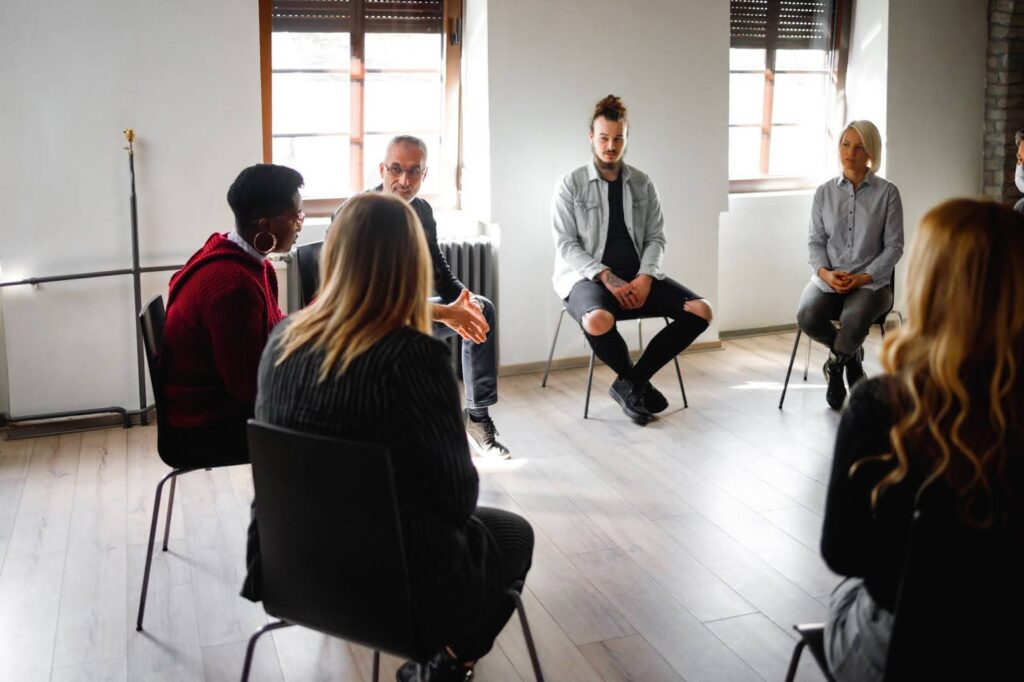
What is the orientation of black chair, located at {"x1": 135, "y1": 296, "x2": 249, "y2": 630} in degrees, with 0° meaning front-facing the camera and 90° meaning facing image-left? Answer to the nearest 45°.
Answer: approximately 270°

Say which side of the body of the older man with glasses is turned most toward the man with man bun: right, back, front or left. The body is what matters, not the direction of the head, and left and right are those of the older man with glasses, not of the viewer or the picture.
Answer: left

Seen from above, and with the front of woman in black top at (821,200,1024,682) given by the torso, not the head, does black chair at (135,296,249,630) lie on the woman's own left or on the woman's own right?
on the woman's own left

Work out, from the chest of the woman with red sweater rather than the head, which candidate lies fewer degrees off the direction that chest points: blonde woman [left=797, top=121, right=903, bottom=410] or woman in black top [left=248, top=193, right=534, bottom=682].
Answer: the blonde woman

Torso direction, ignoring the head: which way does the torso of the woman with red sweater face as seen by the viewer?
to the viewer's right

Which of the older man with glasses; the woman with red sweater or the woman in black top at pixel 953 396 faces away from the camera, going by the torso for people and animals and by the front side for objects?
the woman in black top

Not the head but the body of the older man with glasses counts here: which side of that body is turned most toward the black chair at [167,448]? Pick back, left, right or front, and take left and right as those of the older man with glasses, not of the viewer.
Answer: right

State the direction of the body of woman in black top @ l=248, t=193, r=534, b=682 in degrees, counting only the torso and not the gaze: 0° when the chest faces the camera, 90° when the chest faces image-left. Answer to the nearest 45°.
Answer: approximately 225°

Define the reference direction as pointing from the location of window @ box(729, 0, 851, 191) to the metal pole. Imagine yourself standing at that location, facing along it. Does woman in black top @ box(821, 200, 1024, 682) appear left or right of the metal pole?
left

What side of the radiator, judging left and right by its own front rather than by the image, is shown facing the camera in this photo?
front

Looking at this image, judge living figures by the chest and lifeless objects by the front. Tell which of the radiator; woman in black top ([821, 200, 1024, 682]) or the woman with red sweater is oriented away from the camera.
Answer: the woman in black top

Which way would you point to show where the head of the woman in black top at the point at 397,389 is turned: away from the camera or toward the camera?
away from the camera

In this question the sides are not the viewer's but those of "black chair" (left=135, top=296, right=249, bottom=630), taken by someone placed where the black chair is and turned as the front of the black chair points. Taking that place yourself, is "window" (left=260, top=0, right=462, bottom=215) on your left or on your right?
on your left

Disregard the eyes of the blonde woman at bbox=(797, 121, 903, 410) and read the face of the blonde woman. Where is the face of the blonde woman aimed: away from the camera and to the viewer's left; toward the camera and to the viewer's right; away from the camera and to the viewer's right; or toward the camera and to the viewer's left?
toward the camera and to the viewer's left

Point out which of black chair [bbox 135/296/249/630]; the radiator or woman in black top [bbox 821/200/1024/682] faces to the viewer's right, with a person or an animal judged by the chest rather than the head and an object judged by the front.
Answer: the black chair

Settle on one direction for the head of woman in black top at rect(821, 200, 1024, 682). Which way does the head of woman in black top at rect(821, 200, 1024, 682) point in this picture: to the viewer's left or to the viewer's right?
to the viewer's left
